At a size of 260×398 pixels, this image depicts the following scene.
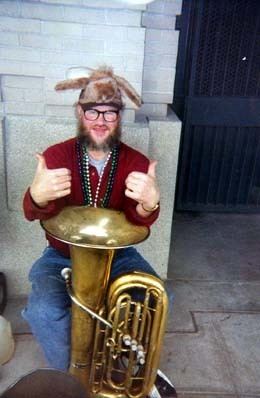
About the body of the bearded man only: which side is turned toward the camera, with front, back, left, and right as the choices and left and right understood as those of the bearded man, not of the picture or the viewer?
front

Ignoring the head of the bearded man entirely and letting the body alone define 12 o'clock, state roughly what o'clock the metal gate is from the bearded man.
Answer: The metal gate is roughly at 7 o'clock from the bearded man.
